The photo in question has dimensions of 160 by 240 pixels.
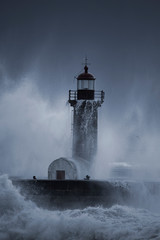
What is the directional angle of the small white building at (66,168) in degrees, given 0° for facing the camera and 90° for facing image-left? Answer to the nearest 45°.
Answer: approximately 0°
